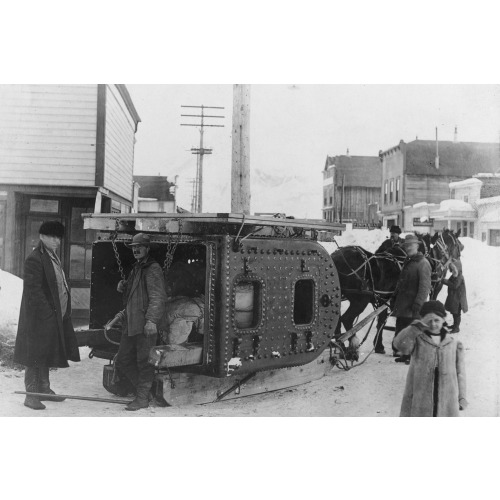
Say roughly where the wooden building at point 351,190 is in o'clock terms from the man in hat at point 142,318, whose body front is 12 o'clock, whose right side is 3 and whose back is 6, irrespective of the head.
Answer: The wooden building is roughly at 6 o'clock from the man in hat.

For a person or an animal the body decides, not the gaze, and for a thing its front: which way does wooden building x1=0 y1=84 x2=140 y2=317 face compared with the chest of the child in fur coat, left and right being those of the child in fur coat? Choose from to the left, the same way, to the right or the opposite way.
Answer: the same way

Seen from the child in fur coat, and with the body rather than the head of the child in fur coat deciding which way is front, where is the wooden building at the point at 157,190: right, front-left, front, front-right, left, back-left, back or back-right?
back-right

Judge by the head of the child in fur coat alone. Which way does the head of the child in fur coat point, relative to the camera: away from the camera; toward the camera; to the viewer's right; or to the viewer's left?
toward the camera

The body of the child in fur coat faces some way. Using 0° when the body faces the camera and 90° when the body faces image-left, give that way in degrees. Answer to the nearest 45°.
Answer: approximately 0°

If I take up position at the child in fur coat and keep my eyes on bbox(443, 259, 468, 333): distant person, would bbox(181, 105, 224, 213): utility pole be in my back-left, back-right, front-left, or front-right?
front-left

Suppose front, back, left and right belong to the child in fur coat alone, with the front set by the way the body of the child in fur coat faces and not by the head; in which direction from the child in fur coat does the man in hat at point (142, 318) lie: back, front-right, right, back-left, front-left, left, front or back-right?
right

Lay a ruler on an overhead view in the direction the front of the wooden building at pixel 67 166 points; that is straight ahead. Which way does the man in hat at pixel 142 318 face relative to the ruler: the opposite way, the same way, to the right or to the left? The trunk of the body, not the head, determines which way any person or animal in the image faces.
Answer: to the right

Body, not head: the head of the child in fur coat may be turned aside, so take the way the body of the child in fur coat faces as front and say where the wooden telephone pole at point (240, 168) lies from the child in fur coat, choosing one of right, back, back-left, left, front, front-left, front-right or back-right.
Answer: back-right

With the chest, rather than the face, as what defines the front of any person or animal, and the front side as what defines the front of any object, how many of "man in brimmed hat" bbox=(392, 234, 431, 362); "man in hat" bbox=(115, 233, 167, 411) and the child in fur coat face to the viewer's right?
0

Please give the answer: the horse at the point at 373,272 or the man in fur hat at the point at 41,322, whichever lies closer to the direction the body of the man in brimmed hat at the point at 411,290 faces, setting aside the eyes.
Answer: the man in fur hat

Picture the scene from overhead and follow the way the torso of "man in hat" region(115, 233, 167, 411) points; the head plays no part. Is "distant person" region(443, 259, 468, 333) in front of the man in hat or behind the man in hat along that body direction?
behind

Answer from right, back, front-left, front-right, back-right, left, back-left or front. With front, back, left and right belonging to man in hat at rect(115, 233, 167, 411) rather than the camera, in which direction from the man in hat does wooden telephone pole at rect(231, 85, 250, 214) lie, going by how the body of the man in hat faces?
back

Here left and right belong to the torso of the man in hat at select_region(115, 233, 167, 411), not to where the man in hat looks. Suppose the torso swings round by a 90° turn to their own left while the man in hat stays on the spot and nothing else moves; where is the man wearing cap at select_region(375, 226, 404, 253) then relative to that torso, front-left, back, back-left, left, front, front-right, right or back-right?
left

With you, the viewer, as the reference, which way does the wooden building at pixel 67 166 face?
facing the viewer and to the right of the viewer

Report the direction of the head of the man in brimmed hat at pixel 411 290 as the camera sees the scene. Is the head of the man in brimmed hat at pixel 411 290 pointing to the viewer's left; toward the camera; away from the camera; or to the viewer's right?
toward the camera

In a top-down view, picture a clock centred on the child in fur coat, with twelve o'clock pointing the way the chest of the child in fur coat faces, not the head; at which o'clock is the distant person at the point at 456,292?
The distant person is roughly at 6 o'clock from the child in fur coat.

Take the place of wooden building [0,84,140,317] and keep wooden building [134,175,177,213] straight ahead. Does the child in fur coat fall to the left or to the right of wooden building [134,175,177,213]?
right

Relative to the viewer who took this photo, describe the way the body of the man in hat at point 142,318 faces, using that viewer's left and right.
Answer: facing the viewer and to the left of the viewer

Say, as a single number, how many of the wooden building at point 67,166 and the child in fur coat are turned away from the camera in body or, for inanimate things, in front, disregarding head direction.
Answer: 0

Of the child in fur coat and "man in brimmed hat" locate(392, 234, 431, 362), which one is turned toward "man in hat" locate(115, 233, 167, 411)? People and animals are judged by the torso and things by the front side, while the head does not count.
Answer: "man in brimmed hat" locate(392, 234, 431, 362)
